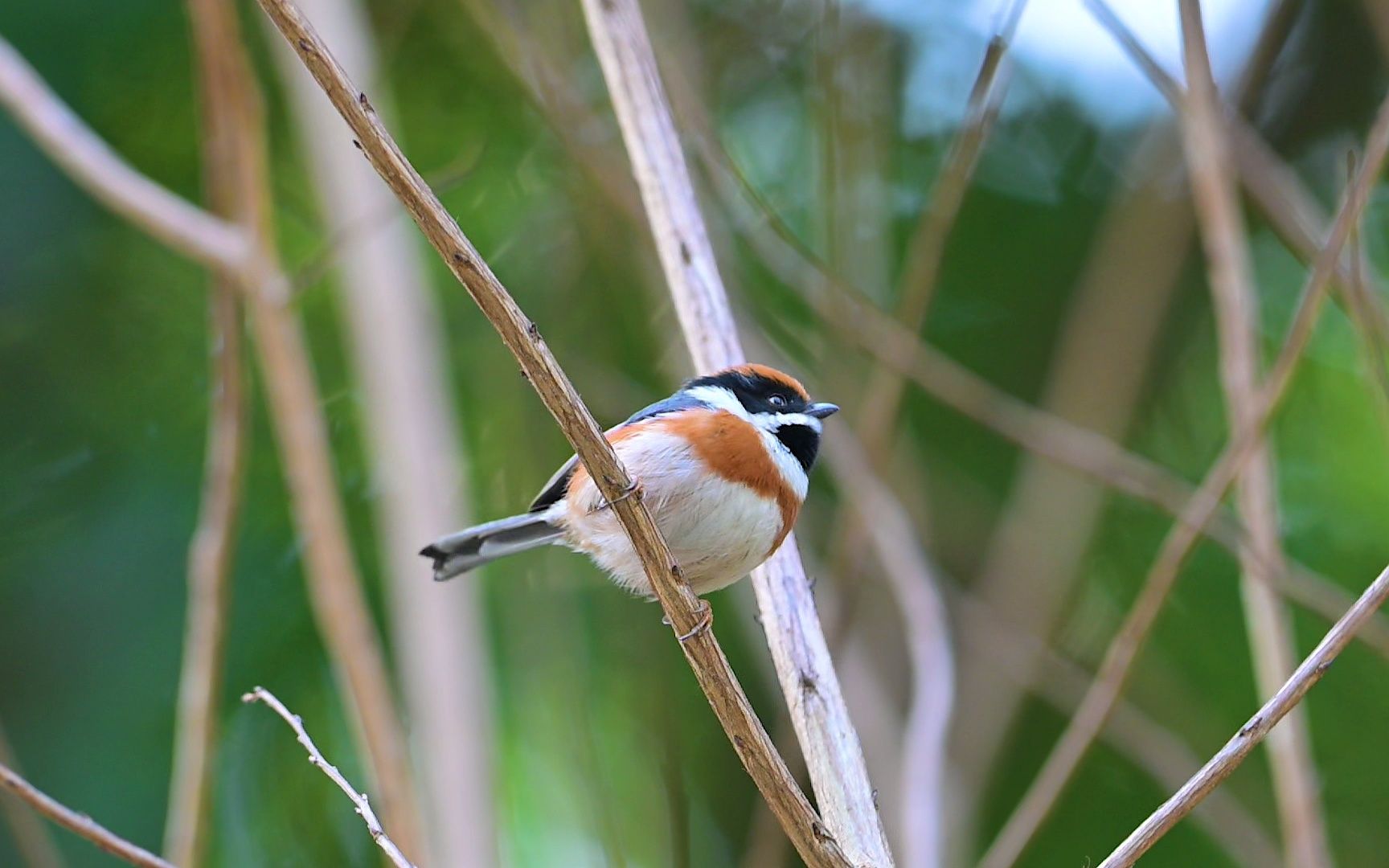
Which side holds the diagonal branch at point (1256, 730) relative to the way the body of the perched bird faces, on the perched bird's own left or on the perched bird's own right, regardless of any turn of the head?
on the perched bird's own left

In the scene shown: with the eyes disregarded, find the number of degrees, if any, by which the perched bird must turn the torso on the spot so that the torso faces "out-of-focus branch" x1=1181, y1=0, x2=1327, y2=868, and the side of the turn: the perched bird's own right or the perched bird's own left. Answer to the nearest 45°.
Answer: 0° — it already faces it

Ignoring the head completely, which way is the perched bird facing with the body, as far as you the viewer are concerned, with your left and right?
facing to the right of the viewer

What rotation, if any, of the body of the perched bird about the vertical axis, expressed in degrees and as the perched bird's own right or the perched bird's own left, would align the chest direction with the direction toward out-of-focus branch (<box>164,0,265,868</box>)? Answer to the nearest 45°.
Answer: approximately 180°

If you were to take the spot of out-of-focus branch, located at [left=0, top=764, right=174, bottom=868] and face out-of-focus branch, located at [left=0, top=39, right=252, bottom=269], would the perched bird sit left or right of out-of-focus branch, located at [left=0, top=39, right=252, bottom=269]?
right

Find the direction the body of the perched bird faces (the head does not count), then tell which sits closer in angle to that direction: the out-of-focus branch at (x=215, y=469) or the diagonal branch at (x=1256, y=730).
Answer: the diagonal branch
